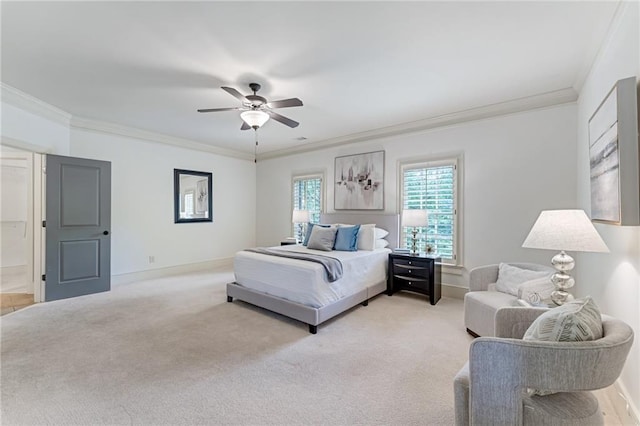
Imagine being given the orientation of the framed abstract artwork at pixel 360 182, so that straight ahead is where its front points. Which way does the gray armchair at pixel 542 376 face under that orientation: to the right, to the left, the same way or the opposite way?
to the right

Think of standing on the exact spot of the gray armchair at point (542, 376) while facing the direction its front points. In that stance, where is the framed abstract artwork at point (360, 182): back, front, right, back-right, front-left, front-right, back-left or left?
front-right

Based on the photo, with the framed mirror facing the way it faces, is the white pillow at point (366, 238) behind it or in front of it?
in front

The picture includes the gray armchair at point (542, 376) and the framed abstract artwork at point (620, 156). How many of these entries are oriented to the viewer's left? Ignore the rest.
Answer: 2

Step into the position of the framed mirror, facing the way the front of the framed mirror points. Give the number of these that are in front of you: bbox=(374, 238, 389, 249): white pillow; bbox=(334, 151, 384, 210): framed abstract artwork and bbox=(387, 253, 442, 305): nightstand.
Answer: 3

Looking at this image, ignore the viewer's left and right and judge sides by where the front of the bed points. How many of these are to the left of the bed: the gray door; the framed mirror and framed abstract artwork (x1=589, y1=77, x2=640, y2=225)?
1

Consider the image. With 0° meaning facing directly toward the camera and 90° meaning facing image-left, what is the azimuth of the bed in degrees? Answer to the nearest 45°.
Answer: approximately 45°

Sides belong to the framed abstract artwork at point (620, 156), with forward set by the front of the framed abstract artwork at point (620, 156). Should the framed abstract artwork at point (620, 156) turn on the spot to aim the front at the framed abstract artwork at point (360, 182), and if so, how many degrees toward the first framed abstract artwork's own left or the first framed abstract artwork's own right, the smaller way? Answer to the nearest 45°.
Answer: approximately 45° to the first framed abstract artwork's own right

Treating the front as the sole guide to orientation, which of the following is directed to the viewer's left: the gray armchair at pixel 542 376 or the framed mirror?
the gray armchair

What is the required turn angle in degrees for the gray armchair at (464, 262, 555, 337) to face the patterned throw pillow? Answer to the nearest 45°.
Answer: approximately 45° to its left

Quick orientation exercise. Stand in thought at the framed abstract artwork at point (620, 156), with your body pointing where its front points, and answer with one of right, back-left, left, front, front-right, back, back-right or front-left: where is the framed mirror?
front

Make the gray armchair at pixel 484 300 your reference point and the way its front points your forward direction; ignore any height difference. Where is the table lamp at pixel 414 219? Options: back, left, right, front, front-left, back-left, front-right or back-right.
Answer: right

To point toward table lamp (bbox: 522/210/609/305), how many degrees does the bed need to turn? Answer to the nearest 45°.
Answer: approximately 90° to its left

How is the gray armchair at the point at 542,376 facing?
to the viewer's left

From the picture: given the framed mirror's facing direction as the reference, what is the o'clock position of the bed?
The bed is roughly at 1 o'clock from the framed mirror.

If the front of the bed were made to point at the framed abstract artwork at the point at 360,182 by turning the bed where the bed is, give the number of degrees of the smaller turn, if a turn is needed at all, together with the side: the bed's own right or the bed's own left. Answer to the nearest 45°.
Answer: approximately 180°

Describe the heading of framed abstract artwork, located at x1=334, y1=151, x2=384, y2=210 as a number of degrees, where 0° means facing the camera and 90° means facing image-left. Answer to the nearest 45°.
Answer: approximately 45°

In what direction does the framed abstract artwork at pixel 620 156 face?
to the viewer's left

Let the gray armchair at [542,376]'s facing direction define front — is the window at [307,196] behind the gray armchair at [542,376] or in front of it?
in front
